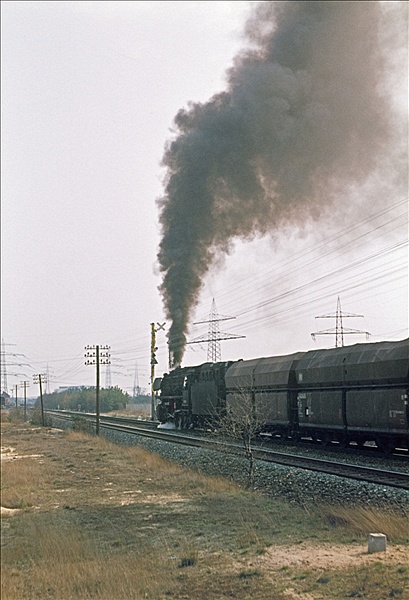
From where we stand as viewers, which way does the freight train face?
facing away from the viewer and to the left of the viewer
